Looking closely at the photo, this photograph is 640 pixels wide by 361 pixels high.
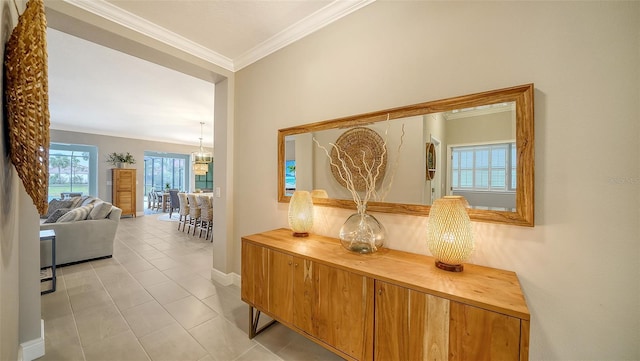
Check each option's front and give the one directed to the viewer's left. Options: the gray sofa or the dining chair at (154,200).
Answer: the gray sofa

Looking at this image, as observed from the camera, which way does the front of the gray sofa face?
facing to the left of the viewer

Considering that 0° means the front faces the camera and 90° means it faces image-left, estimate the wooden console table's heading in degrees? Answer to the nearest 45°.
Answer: approximately 45°

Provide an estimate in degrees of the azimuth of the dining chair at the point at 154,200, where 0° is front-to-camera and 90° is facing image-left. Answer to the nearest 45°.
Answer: approximately 225°
